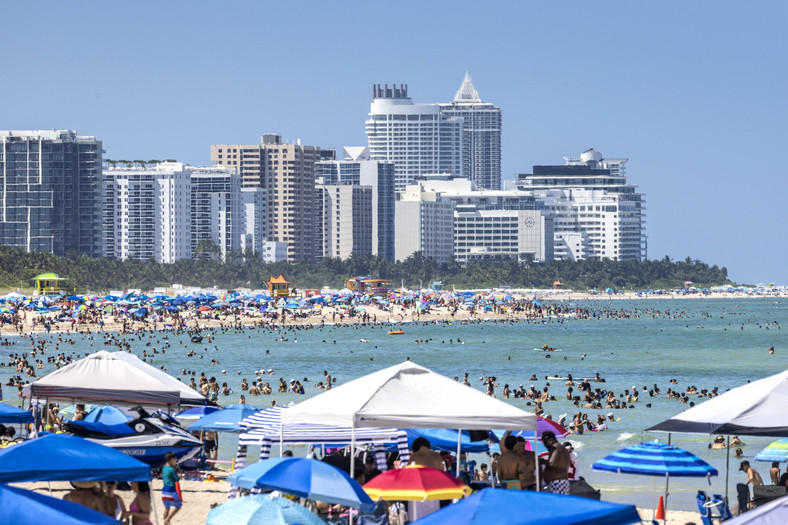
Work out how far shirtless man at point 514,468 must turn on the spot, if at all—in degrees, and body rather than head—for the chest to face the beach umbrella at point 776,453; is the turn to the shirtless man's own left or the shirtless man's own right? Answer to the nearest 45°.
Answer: approximately 45° to the shirtless man's own right

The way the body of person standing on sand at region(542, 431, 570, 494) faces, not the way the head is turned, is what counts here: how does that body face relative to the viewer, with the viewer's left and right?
facing to the left of the viewer

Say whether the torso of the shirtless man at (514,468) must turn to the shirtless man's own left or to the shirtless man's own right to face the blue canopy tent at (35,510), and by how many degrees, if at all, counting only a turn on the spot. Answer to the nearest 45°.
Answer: approximately 135° to the shirtless man's own left

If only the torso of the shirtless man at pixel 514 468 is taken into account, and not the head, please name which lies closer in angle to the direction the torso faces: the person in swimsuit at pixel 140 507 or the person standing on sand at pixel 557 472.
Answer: the person standing on sand

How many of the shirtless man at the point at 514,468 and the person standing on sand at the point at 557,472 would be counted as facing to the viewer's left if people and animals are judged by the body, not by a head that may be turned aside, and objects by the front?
1

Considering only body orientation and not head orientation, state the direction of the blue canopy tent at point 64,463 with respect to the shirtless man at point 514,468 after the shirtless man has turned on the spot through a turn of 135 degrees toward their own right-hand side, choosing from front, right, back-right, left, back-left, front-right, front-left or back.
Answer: right

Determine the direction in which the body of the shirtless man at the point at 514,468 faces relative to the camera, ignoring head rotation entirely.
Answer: away from the camera

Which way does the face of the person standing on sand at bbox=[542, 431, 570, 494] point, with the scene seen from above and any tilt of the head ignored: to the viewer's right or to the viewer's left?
to the viewer's left

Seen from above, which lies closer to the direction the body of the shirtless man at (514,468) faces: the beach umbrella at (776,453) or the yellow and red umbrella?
the beach umbrella

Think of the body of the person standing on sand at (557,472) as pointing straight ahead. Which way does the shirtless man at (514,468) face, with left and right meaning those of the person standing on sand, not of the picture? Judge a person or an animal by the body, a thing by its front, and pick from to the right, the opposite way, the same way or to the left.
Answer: to the right

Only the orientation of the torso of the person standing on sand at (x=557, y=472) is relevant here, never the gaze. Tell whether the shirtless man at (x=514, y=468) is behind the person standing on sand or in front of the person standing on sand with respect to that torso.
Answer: in front

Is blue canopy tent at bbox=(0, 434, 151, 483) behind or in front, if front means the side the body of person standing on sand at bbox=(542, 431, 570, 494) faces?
in front

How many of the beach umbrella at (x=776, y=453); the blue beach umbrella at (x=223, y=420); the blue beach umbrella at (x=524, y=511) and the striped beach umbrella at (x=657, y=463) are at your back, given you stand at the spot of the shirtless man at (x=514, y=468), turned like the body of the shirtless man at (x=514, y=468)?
1
